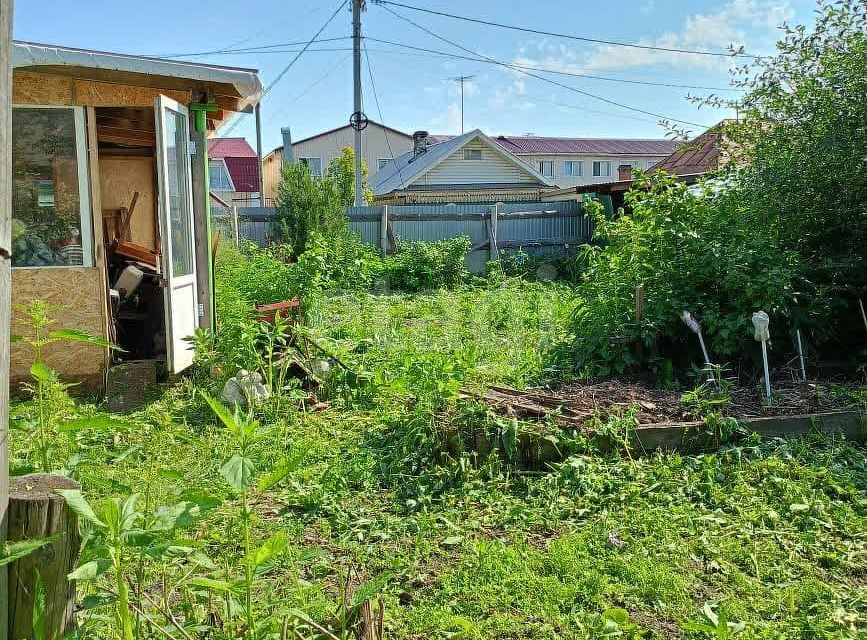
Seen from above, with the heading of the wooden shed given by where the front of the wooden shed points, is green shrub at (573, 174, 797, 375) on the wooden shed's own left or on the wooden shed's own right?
on the wooden shed's own left

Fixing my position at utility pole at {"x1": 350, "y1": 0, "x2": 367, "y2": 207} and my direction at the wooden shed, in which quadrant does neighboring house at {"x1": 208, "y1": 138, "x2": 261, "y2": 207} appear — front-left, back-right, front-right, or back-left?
back-right
